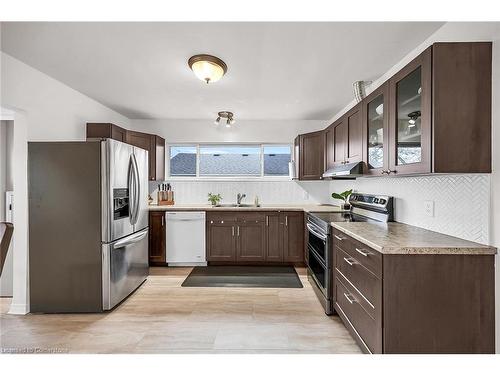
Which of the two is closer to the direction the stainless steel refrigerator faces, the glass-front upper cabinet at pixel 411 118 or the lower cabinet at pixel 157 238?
the glass-front upper cabinet

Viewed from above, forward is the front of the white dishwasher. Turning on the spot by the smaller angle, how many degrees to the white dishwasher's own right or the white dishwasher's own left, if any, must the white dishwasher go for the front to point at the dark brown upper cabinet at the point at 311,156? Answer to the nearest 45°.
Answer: approximately 90° to the white dishwasher's own left

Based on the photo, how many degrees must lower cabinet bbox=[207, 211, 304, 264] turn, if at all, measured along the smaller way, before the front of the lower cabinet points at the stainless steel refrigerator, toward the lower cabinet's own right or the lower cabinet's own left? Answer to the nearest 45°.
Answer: approximately 45° to the lower cabinet's own right

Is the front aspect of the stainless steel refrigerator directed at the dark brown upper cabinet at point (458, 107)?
yes

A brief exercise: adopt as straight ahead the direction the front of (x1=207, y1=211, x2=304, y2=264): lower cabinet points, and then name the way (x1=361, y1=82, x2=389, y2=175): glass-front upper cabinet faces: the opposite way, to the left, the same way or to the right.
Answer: to the right

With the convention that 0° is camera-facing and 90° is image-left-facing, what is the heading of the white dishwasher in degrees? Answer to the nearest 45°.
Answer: approximately 0°

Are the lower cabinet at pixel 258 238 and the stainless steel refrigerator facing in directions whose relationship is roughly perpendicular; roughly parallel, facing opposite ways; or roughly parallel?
roughly perpendicular

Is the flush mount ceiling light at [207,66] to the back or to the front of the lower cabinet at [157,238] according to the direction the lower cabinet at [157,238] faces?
to the front

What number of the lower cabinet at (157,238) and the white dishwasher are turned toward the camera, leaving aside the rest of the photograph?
2

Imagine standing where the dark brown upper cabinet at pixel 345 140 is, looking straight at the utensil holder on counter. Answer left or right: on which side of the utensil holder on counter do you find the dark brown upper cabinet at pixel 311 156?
right

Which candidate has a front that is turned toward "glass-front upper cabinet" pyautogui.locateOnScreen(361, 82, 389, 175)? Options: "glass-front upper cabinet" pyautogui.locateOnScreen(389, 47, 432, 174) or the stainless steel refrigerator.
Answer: the stainless steel refrigerator

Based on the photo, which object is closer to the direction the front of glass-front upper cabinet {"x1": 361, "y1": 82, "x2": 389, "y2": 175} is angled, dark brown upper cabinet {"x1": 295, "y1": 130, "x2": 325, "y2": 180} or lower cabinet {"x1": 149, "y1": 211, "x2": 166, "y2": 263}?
the lower cabinet

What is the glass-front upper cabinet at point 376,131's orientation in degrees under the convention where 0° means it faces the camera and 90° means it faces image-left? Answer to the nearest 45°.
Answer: approximately 45°

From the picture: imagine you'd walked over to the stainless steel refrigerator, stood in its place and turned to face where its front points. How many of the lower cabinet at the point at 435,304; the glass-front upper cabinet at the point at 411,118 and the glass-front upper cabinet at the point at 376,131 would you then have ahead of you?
3

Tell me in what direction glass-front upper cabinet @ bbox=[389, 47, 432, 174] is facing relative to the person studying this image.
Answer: facing the viewer and to the left of the viewer

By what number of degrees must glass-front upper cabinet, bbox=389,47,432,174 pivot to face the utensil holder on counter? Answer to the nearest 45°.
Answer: approximately 45° to its right
